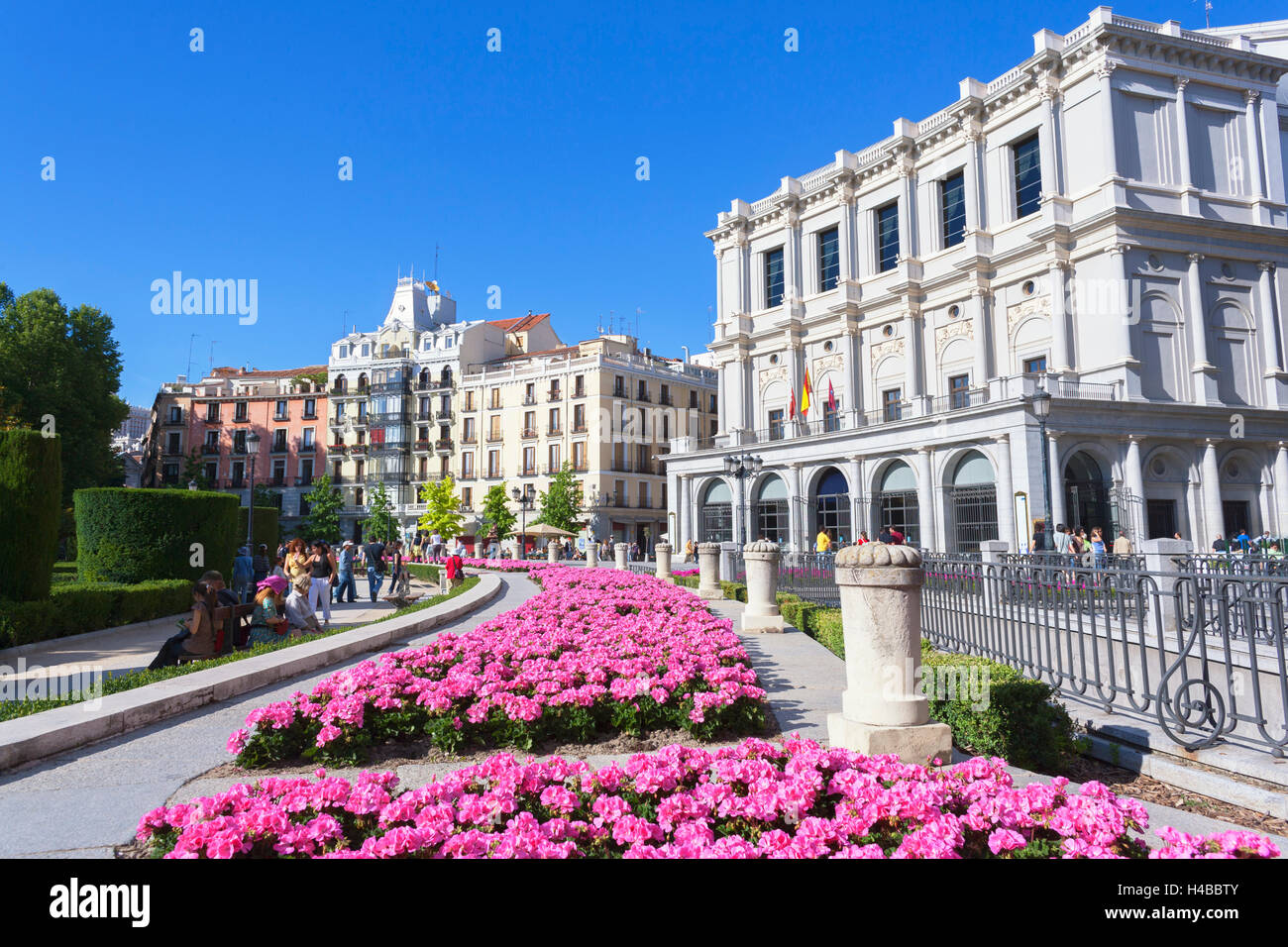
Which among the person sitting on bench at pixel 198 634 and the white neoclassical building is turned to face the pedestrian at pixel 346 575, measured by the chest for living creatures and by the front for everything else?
the white neoclassical building

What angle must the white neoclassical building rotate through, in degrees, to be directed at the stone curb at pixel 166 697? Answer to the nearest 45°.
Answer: approximately 45° to its left

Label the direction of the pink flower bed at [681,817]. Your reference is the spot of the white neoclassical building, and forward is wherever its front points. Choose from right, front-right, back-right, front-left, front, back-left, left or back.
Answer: front-left

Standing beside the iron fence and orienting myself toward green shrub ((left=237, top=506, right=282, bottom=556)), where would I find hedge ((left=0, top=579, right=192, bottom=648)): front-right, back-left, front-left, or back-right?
front-left

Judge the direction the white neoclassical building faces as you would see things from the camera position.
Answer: facing the viewer and to the left of the viewer

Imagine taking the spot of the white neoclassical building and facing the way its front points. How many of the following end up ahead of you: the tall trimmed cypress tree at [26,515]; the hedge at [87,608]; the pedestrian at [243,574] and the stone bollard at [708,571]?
4

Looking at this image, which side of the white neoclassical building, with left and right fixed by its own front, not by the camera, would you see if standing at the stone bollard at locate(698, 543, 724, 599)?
front

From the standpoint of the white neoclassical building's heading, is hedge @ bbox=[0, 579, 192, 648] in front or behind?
in front
